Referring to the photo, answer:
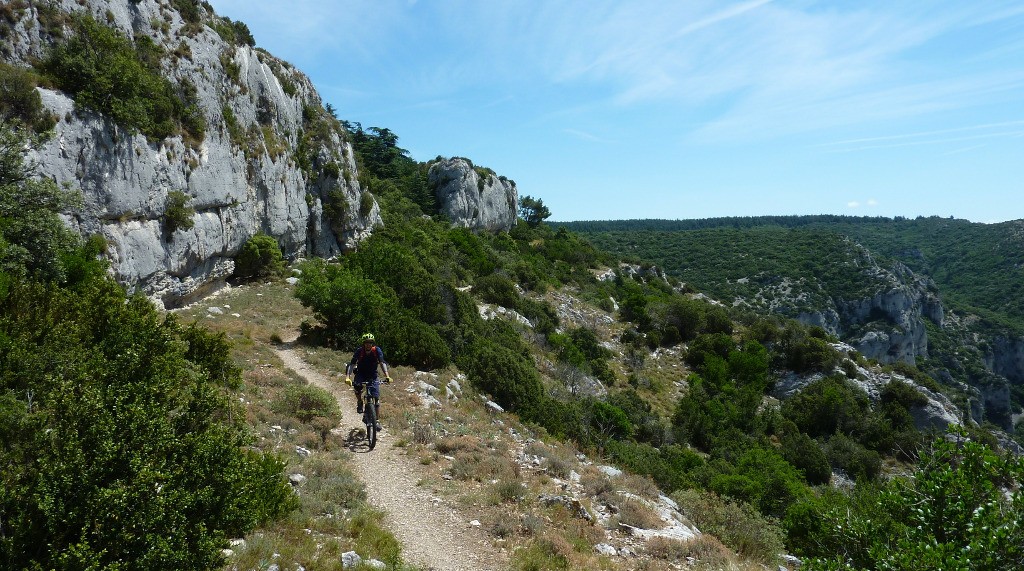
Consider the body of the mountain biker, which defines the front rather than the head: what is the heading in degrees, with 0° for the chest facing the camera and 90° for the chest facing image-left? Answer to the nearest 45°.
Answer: approximately 0°

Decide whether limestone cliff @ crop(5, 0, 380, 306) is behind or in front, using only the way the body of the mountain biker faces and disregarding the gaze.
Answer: behind

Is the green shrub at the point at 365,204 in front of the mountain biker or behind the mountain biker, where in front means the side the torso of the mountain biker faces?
behind

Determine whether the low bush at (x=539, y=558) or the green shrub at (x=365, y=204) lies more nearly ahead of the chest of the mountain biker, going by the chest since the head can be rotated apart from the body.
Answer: the low bush

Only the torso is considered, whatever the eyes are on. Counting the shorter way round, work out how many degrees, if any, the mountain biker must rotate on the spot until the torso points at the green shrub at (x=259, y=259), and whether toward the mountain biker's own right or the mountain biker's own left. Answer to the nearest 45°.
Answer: approximately 180°

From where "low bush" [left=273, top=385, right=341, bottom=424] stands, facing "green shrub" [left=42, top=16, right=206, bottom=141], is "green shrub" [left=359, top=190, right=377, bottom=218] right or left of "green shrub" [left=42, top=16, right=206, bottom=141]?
right

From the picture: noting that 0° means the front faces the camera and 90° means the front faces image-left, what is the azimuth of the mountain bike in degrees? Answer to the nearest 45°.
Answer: approximately 0°

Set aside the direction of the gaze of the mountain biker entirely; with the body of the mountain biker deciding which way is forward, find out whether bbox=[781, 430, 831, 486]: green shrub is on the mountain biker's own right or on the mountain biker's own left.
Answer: on the mountain biker's own left

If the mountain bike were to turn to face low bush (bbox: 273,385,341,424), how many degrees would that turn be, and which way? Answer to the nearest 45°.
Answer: approximately 135° to its right
